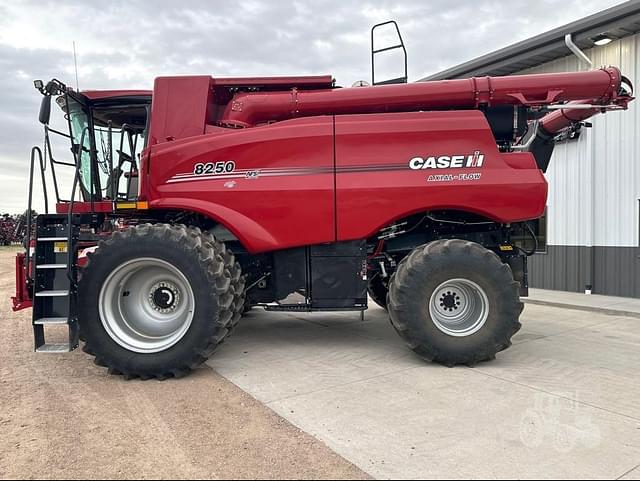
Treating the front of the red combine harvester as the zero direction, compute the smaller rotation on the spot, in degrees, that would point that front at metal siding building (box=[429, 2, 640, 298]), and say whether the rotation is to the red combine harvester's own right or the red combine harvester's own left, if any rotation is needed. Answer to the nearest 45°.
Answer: approximately 135° to the red combine harvester's own right

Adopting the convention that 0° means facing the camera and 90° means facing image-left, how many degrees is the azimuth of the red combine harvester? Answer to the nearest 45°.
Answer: approximately 90°
